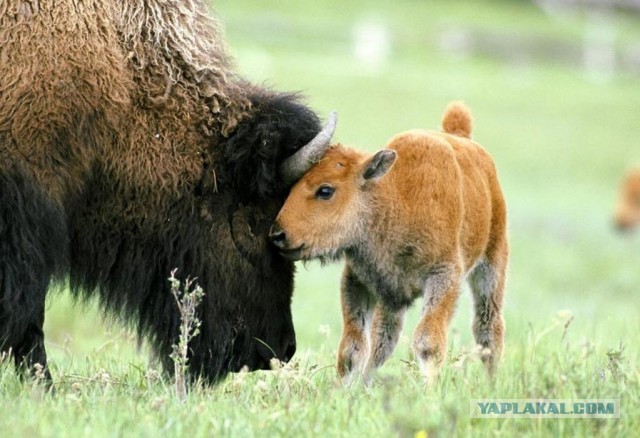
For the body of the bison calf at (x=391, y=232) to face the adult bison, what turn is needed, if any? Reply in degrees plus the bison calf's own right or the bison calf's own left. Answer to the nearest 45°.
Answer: approximately 45° to the bison calf's own right

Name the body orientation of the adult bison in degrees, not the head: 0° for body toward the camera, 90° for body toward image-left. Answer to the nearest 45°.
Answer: approximately 270°

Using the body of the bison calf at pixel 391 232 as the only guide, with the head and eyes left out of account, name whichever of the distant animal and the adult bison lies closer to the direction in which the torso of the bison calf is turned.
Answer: the adult bison

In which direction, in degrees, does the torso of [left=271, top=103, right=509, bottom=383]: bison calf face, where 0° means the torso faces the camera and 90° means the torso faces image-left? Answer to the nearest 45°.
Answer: approximately 45°

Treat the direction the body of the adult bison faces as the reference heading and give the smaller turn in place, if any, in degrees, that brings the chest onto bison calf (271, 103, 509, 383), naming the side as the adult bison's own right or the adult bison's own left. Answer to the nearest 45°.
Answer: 0° — it already faces it

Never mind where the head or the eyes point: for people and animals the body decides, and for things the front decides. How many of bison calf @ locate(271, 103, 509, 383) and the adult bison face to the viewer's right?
1

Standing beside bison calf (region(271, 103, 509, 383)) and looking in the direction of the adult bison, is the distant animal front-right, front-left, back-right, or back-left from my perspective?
back-right

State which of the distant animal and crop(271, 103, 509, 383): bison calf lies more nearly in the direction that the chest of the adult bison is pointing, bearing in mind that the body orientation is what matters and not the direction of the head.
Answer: the bison calf

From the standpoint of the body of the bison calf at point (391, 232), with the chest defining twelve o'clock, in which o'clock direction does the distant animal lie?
The distant animal is roughly at 5 o'clock from the bison calf.

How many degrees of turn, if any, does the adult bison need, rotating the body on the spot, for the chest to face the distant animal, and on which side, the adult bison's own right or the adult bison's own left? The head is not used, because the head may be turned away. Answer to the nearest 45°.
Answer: approximately 45° to the adult bison's own left
